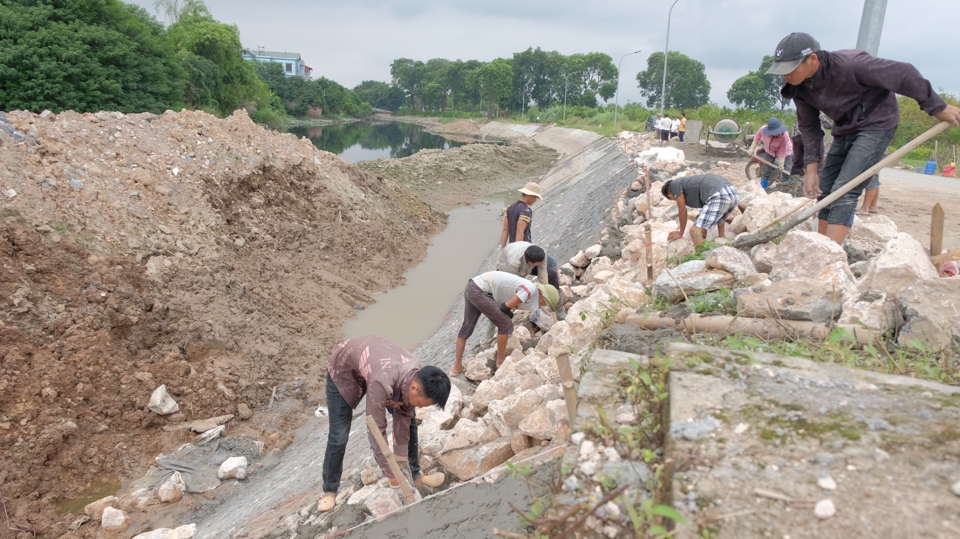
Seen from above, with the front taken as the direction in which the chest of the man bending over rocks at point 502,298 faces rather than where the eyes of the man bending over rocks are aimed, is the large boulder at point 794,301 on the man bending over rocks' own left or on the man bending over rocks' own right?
on the man bending over rocks' own right

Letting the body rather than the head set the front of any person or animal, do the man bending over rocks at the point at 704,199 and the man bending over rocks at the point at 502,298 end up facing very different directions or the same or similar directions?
very different directions

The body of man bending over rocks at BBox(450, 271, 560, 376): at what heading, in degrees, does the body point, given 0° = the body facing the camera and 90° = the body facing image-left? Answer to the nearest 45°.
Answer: approximately 270°

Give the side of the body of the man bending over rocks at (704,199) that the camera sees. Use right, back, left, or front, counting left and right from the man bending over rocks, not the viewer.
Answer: left

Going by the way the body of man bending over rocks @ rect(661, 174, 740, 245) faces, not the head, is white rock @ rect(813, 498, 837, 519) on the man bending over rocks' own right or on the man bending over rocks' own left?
on the man bending over rocks' own left

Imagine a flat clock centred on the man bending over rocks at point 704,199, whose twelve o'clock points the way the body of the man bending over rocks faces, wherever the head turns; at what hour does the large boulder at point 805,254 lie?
The large boulder is roughly at 8 o'clock from the man bending over rocks.

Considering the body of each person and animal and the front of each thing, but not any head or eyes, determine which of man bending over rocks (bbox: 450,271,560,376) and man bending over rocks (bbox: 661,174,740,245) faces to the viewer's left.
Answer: man bending over rocks (bbox: 661,174,740,245)

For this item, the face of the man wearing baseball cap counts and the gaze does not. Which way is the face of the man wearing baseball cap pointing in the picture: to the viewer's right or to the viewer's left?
to the viewer's left

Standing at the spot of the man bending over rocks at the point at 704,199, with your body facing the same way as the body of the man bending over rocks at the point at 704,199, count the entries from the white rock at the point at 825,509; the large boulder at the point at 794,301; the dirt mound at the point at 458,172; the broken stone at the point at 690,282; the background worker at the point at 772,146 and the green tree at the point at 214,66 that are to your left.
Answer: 3

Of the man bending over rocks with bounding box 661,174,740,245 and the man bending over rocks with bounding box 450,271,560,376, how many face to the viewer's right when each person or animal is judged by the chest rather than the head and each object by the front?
1

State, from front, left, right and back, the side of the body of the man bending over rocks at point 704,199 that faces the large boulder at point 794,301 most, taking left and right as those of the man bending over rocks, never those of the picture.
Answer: left

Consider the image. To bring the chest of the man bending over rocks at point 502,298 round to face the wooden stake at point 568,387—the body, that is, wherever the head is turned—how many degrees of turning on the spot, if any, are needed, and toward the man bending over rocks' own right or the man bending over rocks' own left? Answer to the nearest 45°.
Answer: approximately 90° to the man bending over rocks' own right

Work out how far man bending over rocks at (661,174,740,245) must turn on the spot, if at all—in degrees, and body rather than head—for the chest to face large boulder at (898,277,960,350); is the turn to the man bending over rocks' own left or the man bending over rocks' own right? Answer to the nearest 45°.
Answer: approximately 90° to the man bending over rocks' own left

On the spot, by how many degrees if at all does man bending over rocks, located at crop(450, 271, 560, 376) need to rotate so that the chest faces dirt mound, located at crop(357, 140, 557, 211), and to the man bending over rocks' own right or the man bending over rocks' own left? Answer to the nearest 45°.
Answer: approximately 90° to the man bending over rocks' own left

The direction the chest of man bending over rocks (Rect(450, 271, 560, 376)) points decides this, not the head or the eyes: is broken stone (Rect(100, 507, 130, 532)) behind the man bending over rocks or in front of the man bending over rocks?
behind
